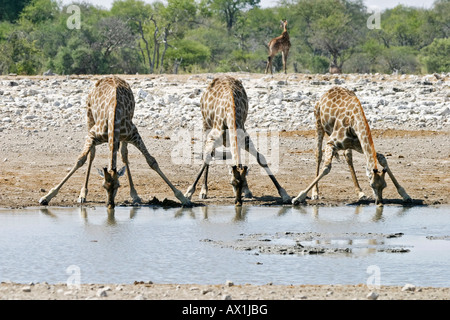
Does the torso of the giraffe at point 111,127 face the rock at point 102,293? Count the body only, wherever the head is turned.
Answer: yes

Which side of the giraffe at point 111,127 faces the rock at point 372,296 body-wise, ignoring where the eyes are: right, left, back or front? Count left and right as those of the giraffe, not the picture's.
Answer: front

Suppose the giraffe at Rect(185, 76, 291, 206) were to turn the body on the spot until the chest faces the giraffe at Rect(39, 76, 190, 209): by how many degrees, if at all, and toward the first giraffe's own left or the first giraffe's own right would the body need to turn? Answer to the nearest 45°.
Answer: approximately 90° to the first giraffe's own right

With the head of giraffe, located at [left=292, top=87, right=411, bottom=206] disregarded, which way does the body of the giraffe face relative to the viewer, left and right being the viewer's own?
facing the viewer and to the right of the viewer

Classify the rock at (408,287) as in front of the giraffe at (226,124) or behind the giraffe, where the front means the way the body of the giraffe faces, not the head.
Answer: in front

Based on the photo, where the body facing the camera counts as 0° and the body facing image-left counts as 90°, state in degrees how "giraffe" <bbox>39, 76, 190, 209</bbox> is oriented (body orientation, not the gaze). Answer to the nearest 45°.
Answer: approximately 0°

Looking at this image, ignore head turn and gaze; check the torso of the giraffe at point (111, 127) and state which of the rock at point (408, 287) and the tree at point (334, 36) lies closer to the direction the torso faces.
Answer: the rock

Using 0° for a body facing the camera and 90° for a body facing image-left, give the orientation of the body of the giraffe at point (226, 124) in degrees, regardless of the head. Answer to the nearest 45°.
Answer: approximately 0°

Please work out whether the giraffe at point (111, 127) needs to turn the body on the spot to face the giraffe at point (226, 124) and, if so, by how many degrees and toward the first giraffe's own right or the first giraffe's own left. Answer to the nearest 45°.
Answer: approximately 90° to the first giraffe's own left

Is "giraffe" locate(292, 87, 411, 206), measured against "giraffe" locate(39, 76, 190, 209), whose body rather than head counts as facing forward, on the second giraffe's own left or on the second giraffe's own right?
on the second giraffe's own left

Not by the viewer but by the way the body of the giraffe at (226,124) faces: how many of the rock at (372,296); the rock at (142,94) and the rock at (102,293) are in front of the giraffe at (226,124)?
2

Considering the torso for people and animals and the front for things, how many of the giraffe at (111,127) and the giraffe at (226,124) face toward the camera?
2

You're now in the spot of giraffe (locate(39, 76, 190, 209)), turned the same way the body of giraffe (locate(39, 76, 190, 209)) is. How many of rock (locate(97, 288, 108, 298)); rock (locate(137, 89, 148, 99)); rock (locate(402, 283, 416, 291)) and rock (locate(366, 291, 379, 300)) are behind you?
1
